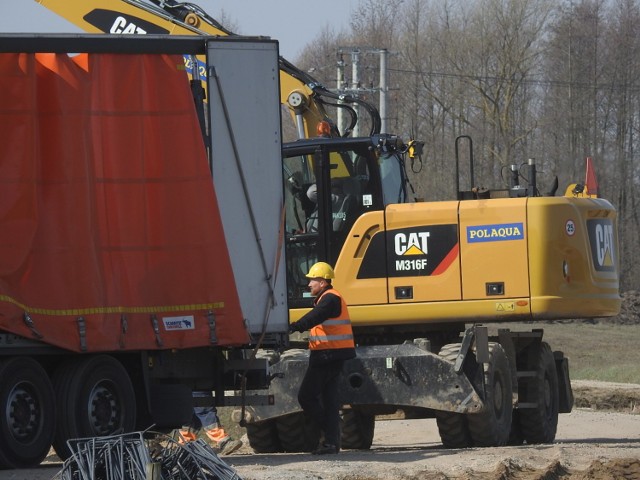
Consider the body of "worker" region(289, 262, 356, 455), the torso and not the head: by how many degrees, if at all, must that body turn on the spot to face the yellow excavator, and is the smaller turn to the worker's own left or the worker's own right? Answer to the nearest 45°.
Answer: approximately 135° to the worker's own right

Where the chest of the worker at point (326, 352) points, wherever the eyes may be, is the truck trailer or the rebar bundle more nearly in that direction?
the truck trailer

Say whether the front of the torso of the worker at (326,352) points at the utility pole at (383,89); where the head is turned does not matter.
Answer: no

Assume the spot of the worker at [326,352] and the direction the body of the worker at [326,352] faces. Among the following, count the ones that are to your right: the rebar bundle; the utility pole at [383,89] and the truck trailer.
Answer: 1

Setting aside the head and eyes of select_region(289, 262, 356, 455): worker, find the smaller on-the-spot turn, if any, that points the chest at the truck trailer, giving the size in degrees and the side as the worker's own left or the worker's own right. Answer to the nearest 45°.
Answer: approximately 45° to the worker's own left

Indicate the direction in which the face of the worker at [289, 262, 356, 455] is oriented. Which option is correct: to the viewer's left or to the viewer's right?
to the viewer's left

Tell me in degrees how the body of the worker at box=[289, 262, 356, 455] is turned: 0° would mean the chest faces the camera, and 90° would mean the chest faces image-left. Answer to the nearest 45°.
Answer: approximately 90°
